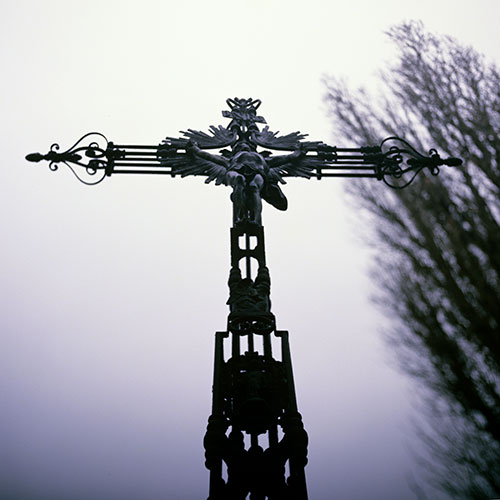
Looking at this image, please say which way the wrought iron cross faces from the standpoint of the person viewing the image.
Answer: facing the viewer
